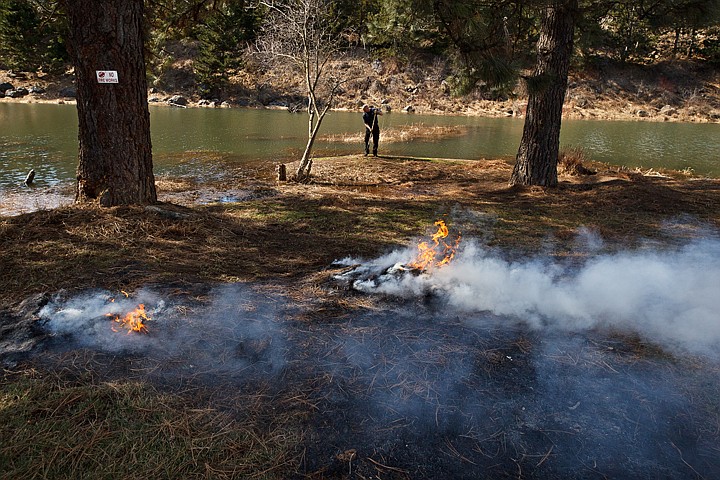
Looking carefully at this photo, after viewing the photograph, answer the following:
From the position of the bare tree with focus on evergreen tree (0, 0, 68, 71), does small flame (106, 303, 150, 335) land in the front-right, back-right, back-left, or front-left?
back-left

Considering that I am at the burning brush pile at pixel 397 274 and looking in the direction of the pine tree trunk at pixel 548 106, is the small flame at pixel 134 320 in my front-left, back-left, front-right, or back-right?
back-left

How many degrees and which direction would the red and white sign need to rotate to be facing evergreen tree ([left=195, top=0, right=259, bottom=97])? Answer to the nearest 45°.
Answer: approximately 180°

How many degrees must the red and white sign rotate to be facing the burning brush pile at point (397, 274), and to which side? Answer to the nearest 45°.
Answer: approximately 45° to its left

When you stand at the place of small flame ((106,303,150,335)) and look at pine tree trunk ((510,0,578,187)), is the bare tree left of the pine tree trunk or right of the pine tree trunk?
left

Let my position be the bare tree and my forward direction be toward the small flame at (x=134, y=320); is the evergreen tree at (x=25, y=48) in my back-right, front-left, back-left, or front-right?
back-right

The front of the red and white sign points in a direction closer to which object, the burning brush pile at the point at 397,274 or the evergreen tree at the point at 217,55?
the burning brush pile

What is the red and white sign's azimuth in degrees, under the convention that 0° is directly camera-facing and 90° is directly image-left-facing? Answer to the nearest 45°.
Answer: approximately 0°

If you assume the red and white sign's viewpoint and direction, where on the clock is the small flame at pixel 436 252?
The small flame is roughly at 10 o'clock from the red and white sign.

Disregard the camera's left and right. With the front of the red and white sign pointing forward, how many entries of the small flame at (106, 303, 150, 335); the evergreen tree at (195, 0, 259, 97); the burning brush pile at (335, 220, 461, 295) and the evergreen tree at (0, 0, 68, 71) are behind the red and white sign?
2

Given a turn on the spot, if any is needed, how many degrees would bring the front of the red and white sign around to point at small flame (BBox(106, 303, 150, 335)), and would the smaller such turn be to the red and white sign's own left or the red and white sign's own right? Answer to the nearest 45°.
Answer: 0° — it already faces it

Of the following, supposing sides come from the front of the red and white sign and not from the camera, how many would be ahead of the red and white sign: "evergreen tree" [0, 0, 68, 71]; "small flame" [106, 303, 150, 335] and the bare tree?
1
